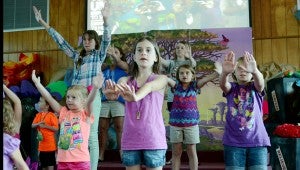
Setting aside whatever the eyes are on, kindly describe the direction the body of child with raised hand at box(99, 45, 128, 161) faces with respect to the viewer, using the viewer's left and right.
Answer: facing the viewer

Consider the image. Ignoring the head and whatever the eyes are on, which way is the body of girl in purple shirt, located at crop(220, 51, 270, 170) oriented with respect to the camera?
toward the camera

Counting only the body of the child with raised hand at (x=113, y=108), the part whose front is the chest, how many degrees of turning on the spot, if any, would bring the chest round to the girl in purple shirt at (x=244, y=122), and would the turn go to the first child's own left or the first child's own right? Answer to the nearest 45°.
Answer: approximately 45° to the first child's own left

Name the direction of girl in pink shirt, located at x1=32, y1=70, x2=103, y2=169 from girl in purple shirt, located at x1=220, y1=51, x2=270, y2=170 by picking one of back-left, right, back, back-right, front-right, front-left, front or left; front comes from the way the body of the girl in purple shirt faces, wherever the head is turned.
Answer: right

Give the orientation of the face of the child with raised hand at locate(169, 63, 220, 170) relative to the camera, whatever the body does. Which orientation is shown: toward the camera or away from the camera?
toward the camera

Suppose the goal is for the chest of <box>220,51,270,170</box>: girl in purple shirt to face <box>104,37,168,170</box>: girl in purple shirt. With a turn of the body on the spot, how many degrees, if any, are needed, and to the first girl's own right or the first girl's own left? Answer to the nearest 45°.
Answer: approximately 45° to the first girl's own right
